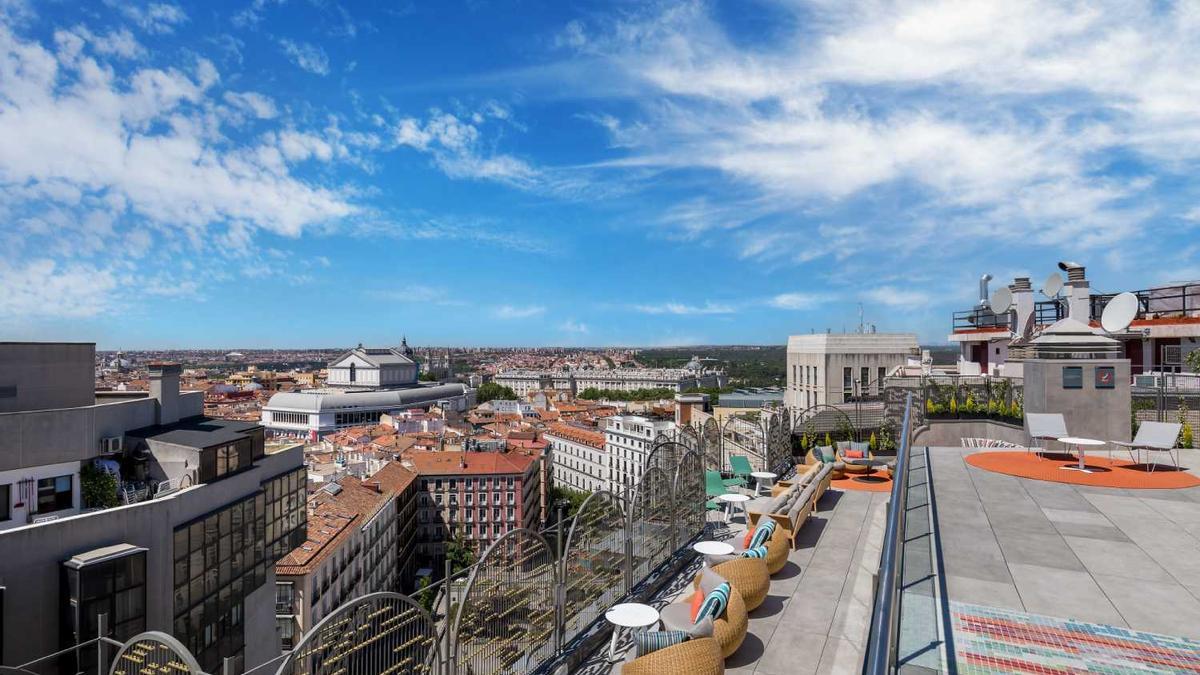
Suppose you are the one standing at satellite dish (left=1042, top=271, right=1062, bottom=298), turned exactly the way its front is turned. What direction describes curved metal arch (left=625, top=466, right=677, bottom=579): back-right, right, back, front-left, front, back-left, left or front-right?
front-left

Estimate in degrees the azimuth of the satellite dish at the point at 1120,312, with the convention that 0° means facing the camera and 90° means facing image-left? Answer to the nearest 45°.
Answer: approximately 45°

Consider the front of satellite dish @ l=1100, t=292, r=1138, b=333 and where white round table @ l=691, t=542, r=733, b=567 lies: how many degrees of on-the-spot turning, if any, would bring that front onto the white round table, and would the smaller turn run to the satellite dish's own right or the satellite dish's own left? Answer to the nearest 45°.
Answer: approximately 45° to the satellite dish's own left

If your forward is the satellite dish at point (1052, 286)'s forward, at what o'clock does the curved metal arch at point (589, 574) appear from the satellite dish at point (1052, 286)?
The curved metal arch is roughly at 11 o'clock from the satellite dish.

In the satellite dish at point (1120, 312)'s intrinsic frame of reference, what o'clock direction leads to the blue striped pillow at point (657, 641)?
The blue striped pillow is roughly at 11 o'clock from the satellite dish.

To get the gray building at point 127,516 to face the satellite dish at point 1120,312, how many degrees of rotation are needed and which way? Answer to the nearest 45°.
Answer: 0° — it already faces it

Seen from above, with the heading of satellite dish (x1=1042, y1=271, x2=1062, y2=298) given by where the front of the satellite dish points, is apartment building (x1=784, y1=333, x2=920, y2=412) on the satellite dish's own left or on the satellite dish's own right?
on the satellite dish's own right

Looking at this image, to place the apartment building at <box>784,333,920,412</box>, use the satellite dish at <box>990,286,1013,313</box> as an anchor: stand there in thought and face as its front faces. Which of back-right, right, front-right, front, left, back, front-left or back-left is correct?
right

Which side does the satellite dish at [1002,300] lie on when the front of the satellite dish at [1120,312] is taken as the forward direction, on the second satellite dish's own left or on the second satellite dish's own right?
on the second satellite dish's own right
